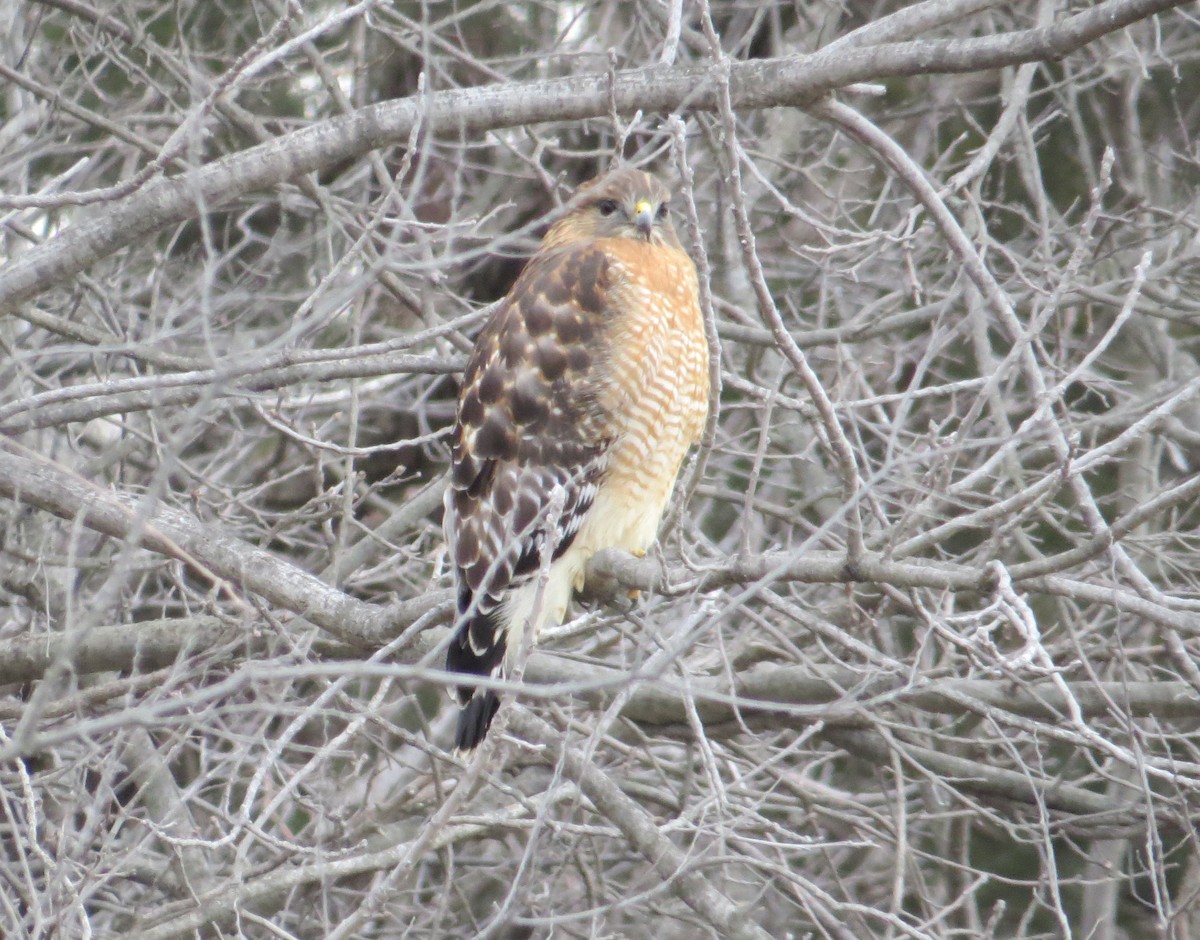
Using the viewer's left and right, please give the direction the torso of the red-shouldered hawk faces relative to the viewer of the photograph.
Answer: facing the viewer and to the right of the viewer
